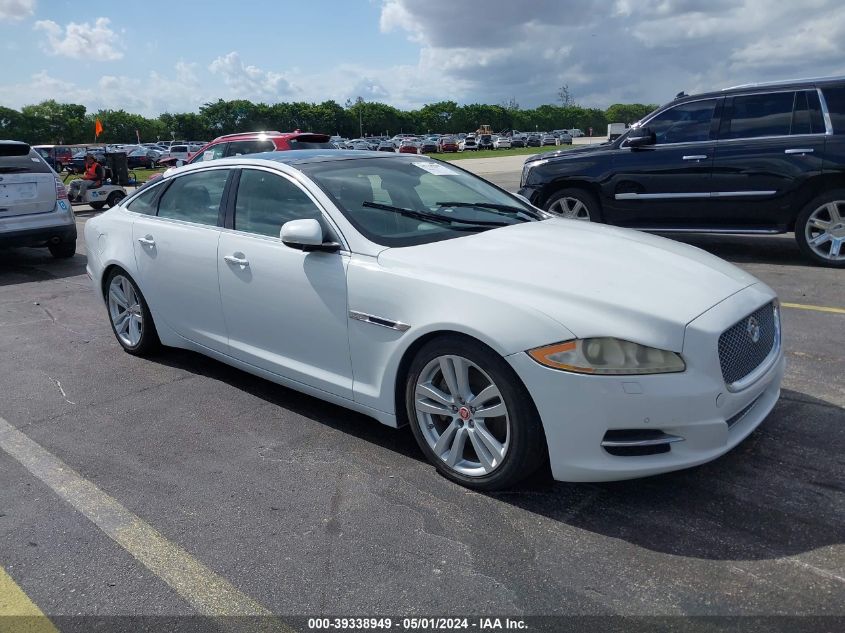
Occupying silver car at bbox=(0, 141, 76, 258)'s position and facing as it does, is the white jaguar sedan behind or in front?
behind

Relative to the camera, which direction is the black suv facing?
to the viewer's left

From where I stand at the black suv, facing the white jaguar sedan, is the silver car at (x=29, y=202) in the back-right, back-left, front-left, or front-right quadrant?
front-right

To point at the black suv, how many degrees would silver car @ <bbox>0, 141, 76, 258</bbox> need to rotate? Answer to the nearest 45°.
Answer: approximately 135° to its right

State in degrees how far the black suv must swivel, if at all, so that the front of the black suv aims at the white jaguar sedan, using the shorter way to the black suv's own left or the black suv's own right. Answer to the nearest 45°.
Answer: approximately 90° to the black suv's own left

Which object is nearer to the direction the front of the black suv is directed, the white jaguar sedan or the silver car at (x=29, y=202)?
the silver car

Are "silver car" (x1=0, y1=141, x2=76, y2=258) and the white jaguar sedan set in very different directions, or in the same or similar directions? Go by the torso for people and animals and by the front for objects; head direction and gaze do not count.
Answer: very different directions

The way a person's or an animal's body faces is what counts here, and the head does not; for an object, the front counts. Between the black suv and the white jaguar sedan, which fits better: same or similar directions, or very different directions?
very different directions

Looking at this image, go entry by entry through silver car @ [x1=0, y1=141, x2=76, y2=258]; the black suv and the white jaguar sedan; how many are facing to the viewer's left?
1

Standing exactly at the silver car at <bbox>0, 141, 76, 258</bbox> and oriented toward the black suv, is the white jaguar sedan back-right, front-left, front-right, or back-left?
front-right

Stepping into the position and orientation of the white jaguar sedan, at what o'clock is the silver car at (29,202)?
The silver car is roughly at 6 o'clock from the white jaguar sedan.

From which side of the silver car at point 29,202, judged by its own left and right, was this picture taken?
back

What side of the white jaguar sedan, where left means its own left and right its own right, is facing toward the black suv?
left

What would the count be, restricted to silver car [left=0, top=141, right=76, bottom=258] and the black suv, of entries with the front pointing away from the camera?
1
